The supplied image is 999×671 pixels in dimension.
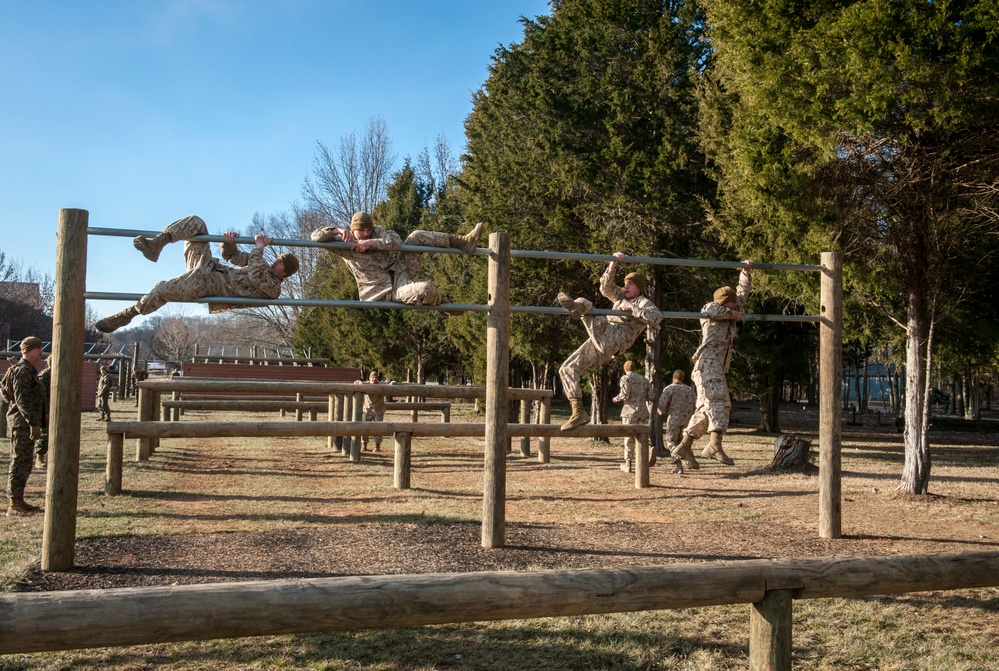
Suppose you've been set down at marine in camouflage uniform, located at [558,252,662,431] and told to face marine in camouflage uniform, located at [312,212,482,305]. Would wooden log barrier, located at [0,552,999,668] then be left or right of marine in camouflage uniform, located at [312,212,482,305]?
left

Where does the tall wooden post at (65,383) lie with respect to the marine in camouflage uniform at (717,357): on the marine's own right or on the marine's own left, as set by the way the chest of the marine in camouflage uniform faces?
on the marine's own right

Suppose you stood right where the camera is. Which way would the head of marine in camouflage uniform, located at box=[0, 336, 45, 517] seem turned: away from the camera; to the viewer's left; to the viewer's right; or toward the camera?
to the viewer's right

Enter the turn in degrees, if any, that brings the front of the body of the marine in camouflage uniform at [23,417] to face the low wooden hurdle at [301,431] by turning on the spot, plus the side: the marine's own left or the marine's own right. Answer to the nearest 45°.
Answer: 0° — they already face it

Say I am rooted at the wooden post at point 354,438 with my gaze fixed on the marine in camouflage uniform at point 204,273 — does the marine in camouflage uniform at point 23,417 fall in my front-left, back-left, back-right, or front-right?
front-right

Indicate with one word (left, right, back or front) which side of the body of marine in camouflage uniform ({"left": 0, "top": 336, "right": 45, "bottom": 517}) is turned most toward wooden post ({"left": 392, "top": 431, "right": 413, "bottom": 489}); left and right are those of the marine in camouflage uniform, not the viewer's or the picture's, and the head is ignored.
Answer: front

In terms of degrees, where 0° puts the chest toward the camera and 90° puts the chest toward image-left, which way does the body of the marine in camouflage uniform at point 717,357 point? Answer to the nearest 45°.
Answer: approximately 315°

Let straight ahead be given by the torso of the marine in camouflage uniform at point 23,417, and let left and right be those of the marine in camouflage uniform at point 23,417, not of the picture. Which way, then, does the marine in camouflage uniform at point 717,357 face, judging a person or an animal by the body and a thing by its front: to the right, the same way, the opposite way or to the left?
to the right

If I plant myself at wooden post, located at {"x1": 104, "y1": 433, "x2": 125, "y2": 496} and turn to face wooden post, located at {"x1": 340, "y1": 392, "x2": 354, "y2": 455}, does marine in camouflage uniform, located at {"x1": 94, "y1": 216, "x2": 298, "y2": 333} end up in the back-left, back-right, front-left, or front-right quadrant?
back-right

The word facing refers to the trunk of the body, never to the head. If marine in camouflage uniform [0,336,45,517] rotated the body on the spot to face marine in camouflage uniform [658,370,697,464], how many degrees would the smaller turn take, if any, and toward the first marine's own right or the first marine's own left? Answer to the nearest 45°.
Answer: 0° — they already face them

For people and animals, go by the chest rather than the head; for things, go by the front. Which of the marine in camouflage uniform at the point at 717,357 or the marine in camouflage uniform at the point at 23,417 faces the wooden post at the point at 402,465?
the marine in camouflage uniform at the point at 23,417

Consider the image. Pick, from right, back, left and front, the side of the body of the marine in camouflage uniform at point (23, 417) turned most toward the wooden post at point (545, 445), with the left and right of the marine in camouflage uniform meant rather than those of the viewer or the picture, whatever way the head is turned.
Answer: front

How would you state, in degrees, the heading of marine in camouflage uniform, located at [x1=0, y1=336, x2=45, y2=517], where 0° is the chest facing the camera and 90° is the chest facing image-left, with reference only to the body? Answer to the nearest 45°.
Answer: approximately 270°
